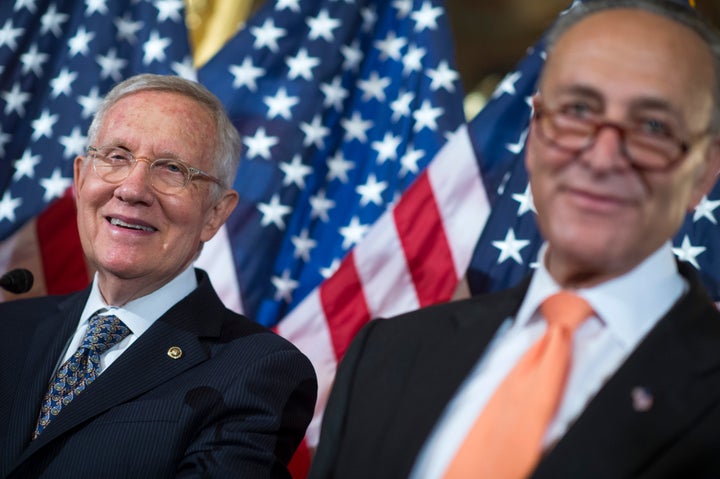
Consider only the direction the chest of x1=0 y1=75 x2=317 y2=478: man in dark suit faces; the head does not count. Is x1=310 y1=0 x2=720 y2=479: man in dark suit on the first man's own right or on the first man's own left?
on the first man's own left

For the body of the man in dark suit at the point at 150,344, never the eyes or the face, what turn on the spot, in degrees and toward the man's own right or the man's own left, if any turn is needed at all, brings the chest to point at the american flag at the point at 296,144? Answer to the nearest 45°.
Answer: approximately 180°

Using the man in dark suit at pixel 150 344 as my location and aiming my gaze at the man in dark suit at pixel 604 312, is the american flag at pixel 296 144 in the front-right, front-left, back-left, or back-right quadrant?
back-left

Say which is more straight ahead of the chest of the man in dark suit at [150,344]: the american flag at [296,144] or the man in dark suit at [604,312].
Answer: the man in dark suit
